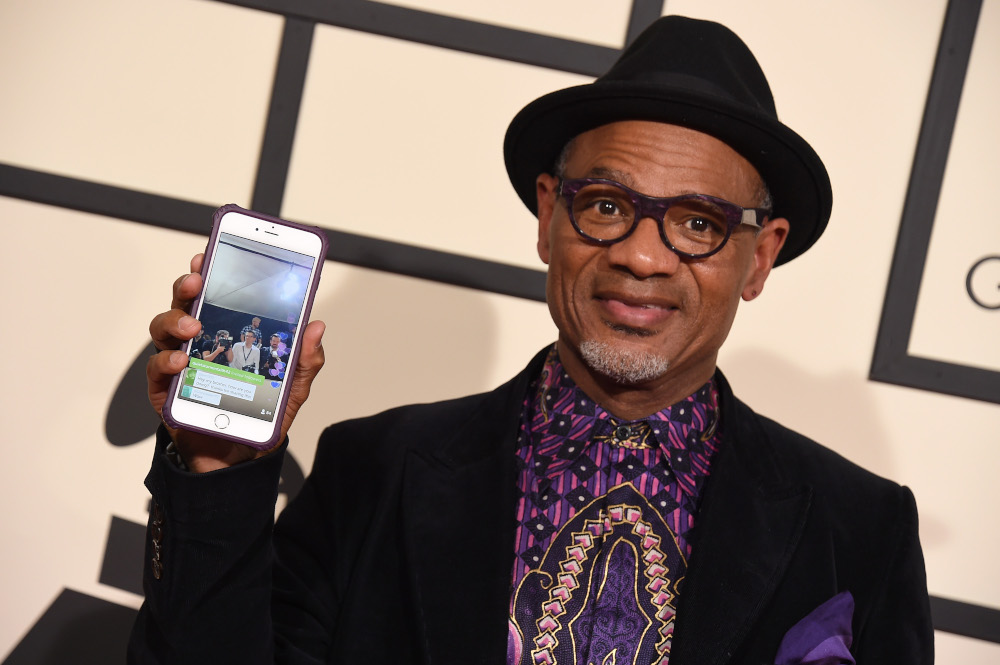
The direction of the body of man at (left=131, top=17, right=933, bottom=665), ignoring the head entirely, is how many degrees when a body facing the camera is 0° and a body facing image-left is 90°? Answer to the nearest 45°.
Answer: approximately 0°
